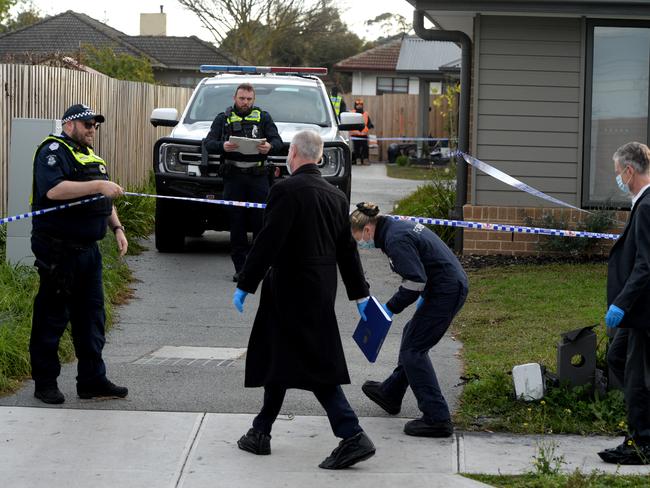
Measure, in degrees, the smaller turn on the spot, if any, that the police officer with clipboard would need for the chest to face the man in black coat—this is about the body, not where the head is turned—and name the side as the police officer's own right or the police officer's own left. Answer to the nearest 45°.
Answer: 0° — they already face them

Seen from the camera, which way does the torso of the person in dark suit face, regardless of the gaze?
to the viewer's left

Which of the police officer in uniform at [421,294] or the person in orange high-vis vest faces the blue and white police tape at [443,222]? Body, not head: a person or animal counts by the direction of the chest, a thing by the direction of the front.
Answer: the person in orange high-vis vest

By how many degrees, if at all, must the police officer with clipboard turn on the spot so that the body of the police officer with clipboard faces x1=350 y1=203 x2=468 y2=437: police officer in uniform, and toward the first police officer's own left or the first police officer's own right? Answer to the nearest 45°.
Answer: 0° — they already face them

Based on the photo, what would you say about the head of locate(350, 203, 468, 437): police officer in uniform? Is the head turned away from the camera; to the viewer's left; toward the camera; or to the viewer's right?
to the viewer's left

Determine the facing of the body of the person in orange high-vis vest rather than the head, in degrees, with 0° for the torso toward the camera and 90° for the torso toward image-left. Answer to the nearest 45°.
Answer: approximately 0°

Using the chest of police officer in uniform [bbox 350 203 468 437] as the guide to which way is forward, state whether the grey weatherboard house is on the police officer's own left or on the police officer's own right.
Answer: on the police officer's own right

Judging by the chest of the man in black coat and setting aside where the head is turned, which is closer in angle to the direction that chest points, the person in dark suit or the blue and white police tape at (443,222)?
the blue and white police tape

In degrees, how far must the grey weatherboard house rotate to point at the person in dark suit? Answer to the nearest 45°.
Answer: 0° — it already faces them

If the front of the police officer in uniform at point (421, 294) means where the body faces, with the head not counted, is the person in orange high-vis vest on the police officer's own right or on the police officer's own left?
on the police officer's own right

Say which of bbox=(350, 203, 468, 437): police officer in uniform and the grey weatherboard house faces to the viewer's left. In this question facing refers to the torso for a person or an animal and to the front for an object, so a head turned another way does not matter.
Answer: the police officer in uniform

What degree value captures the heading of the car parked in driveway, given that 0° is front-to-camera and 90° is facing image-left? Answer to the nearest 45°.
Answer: approximately 0°

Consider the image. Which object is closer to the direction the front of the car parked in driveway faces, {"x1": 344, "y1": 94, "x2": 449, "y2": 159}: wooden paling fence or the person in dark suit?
the person in dark suit
